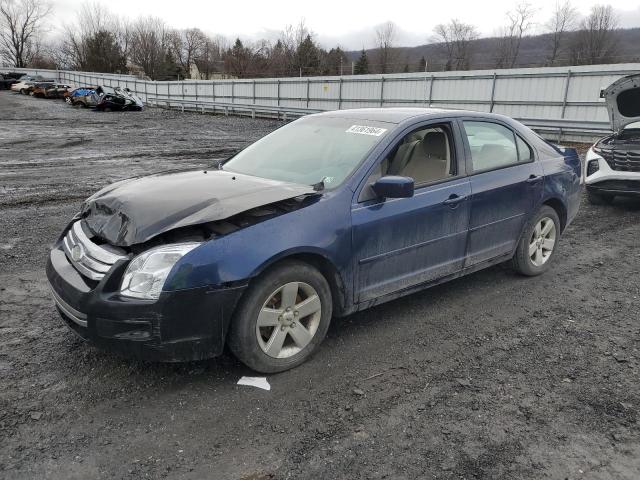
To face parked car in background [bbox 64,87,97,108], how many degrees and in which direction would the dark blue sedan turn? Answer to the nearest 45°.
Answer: approximately 90° to its right

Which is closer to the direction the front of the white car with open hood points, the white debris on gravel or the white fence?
the white debris on gravel

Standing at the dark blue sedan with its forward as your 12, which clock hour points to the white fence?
The white fence is roughly at 5 o'clock from the dark blue sedan.

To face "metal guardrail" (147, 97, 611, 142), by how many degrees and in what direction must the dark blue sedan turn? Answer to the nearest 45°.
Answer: approximately 135° to its right

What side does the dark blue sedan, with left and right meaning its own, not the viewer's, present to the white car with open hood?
back

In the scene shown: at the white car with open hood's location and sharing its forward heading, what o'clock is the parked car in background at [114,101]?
The parked car in background is roughly at 4 o'clock from the white car with open hood.

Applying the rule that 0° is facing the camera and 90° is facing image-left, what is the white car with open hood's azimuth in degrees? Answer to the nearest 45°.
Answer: approximately 0°

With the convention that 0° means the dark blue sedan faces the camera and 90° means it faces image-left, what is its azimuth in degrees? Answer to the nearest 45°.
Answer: approximately 45°

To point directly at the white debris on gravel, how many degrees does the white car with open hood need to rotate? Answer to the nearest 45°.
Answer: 0° — it already faces it

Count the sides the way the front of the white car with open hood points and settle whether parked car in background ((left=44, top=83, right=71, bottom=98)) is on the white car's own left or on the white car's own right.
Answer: on the white car's own right
